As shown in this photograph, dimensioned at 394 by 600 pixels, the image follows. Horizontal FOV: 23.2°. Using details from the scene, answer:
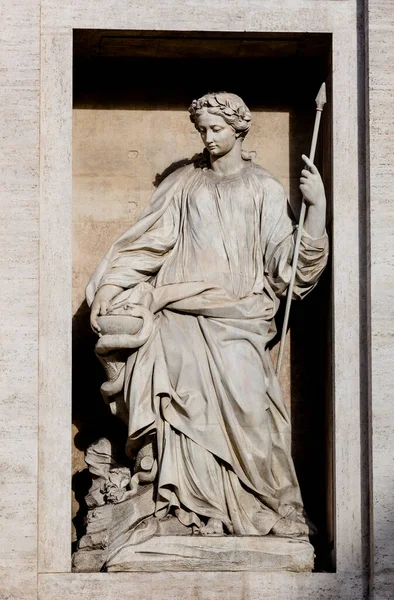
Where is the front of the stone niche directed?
toward the camera
